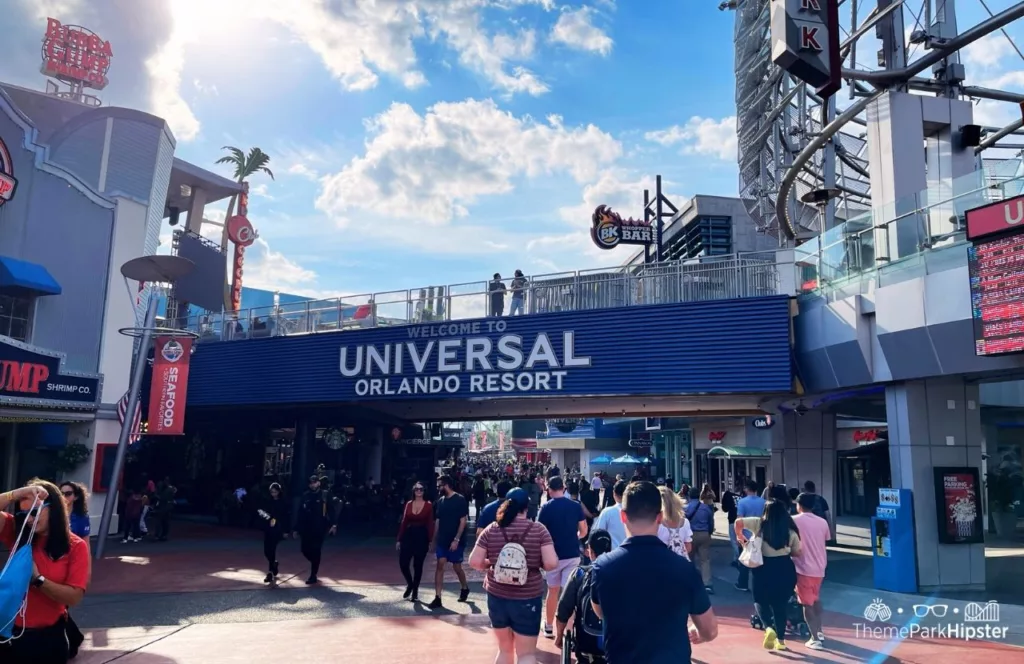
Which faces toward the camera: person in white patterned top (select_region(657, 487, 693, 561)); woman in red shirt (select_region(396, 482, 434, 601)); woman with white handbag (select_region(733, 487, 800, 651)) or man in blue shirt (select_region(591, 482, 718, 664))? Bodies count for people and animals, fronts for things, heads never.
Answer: the woman in red shirt

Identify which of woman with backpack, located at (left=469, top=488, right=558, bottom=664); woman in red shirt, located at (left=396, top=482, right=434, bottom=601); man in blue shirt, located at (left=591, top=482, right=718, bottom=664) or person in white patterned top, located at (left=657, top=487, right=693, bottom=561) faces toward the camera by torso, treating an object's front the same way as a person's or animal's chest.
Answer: the woman in red shirt

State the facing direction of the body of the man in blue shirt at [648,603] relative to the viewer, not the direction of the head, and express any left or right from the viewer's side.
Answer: facing away from the viewer

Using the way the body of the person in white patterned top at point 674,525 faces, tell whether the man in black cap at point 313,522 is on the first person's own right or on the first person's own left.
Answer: on the first person's own left

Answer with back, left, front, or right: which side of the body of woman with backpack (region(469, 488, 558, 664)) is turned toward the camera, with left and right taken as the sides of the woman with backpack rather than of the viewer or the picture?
back

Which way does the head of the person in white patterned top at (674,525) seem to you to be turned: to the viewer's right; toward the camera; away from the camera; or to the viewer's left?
away from the camera

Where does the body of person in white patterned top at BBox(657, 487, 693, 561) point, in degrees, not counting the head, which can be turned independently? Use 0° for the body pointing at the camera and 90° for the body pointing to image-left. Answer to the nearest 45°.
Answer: approximately 180°

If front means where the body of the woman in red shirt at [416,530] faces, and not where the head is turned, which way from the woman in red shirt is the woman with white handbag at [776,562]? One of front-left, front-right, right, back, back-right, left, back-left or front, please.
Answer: front-left

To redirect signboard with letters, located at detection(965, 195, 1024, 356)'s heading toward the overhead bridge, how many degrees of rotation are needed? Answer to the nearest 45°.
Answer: approximately 45° to its right
